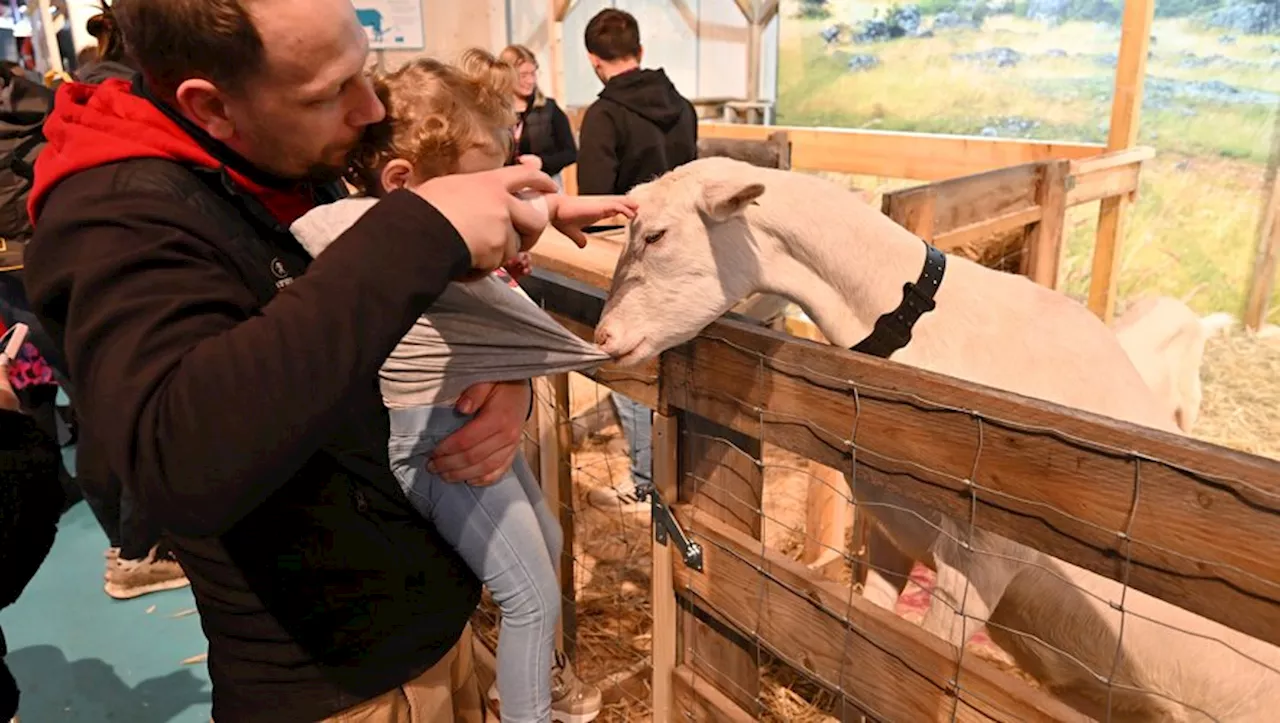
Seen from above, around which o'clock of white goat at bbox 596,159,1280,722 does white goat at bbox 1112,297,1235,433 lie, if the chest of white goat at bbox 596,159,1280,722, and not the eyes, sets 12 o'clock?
white goat at bbox 1112,297,1235,433 is roughly at 4 o'clock from white goat at bbox 596,159,1280,722.

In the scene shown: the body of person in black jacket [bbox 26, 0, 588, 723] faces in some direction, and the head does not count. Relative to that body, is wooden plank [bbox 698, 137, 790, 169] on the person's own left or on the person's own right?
on the person's own left

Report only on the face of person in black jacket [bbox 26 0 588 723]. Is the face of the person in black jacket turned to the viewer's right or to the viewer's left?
to the viewer's right

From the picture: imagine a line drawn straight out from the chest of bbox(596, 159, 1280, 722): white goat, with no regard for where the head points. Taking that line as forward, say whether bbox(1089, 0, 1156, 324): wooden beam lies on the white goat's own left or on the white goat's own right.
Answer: on the white goat's own right

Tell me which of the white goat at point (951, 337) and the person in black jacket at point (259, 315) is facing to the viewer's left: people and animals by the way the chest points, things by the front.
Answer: the white goat

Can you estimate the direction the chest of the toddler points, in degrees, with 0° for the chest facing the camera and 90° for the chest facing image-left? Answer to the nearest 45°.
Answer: approximately 270°

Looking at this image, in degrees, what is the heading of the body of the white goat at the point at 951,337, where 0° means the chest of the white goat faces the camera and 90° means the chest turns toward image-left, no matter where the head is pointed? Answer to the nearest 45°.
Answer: approximately 90°

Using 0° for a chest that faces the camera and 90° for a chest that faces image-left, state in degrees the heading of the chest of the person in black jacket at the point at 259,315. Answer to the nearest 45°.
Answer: approximately 270°

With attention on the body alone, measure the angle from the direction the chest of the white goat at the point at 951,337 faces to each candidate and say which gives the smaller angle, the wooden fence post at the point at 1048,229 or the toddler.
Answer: the toddler

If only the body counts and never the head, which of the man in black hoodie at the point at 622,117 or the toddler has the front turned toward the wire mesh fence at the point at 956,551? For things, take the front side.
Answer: the toddler

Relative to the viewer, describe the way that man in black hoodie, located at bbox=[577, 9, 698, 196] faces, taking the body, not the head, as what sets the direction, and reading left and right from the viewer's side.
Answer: facing away from the viewer and to the left of the viewer

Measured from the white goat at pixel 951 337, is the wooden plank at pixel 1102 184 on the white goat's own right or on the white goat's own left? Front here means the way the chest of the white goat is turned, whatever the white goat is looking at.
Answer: on the white goat's own right
